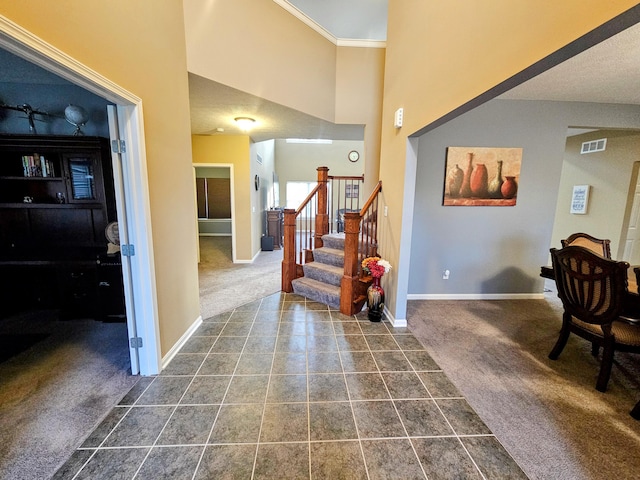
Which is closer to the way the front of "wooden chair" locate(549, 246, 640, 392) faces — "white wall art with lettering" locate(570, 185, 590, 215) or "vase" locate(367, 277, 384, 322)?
the white wall art with lettering

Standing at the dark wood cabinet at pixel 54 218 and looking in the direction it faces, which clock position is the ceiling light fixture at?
The ceiling light fixture is roughly at 9 o'clock from the dark wood cabinet.

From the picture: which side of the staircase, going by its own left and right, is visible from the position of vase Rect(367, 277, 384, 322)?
left

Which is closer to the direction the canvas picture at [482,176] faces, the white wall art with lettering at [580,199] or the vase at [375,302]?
the vase

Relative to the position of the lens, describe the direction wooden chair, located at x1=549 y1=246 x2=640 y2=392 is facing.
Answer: facing away from the viewer and to the right of the viewer

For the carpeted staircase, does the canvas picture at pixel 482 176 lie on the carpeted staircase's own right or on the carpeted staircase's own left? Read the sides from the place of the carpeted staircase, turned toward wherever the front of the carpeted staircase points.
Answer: on the carpeted staircase's own left

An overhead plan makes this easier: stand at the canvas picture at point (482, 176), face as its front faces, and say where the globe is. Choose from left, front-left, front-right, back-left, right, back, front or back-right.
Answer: front-right

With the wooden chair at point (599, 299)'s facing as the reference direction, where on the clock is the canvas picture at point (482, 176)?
The canvas picture is roughly at 9 o'clock from the wooden chair.

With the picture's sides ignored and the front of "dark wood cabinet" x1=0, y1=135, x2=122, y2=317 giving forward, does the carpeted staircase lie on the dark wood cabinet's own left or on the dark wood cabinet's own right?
on the dark wood cabinet's own left

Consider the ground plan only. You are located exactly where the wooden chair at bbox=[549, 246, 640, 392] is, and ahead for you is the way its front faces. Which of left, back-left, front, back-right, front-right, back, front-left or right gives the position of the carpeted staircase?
back-left
